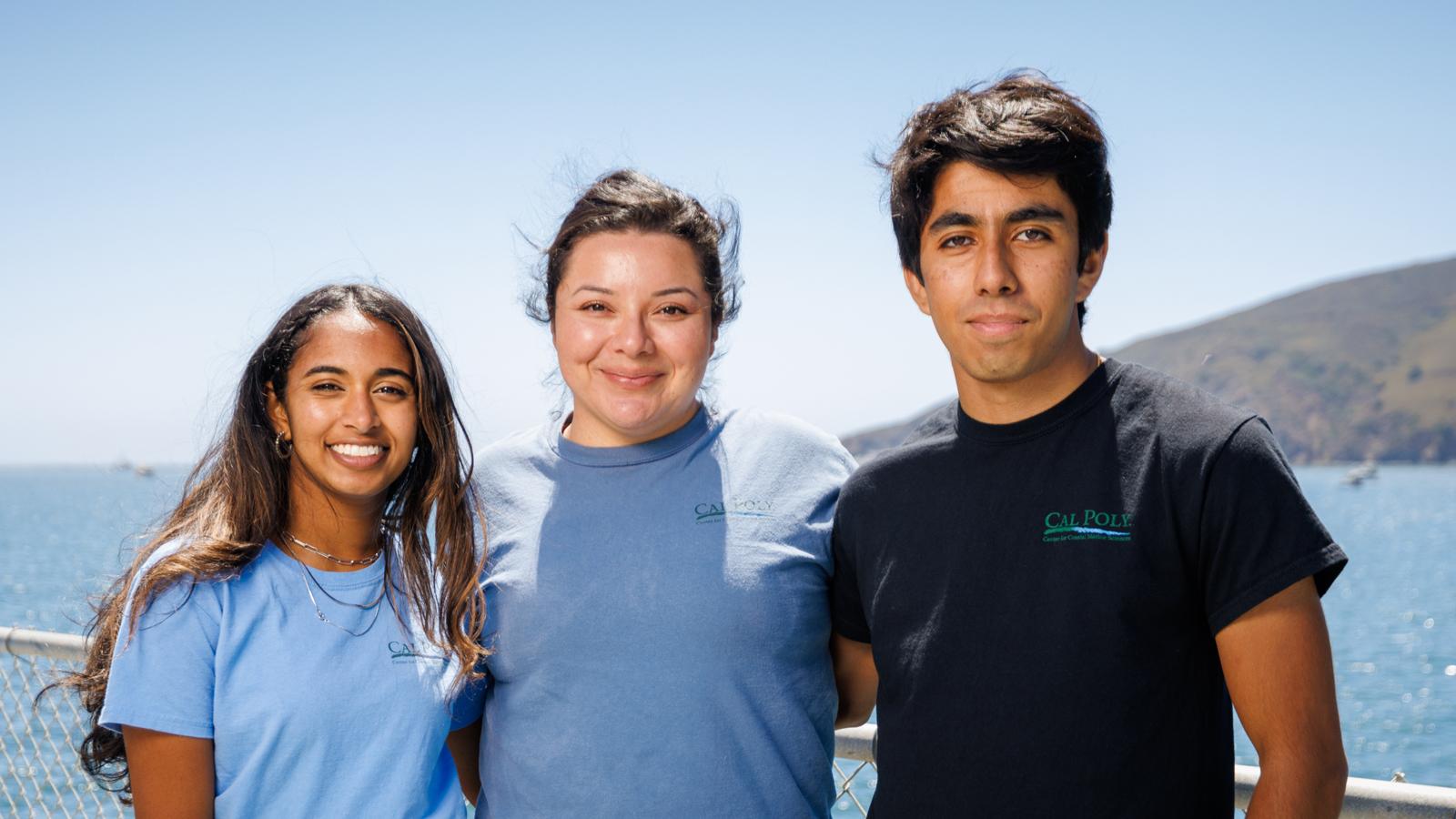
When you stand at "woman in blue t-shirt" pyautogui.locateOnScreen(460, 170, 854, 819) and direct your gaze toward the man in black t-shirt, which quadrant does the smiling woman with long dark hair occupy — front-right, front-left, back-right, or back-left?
back-right

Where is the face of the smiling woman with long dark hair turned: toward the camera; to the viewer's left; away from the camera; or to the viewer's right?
toward the camera

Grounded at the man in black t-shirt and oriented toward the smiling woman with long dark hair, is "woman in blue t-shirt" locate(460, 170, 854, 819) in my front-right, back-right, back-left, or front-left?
front-right

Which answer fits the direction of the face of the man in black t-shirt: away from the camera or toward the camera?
toward the camera

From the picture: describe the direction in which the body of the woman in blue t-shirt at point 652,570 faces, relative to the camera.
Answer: toward the camera

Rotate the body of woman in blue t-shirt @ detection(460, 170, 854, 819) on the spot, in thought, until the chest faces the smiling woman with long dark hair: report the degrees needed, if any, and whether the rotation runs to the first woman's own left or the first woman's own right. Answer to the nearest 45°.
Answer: approximately 90° to the first woman's own right

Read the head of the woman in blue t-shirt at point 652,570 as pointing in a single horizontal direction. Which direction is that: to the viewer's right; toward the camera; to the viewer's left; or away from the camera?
toward the camera

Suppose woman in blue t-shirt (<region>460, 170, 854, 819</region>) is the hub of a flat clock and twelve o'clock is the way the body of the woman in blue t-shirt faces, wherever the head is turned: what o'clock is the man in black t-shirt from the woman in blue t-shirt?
The man in black t-shirt is roughly at 10 o'clock from the woman in blue t-shirt.

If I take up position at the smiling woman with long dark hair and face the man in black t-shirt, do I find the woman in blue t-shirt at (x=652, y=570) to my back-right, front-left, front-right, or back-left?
front-left

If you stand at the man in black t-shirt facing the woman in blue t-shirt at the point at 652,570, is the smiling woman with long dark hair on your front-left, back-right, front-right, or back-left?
front-left
